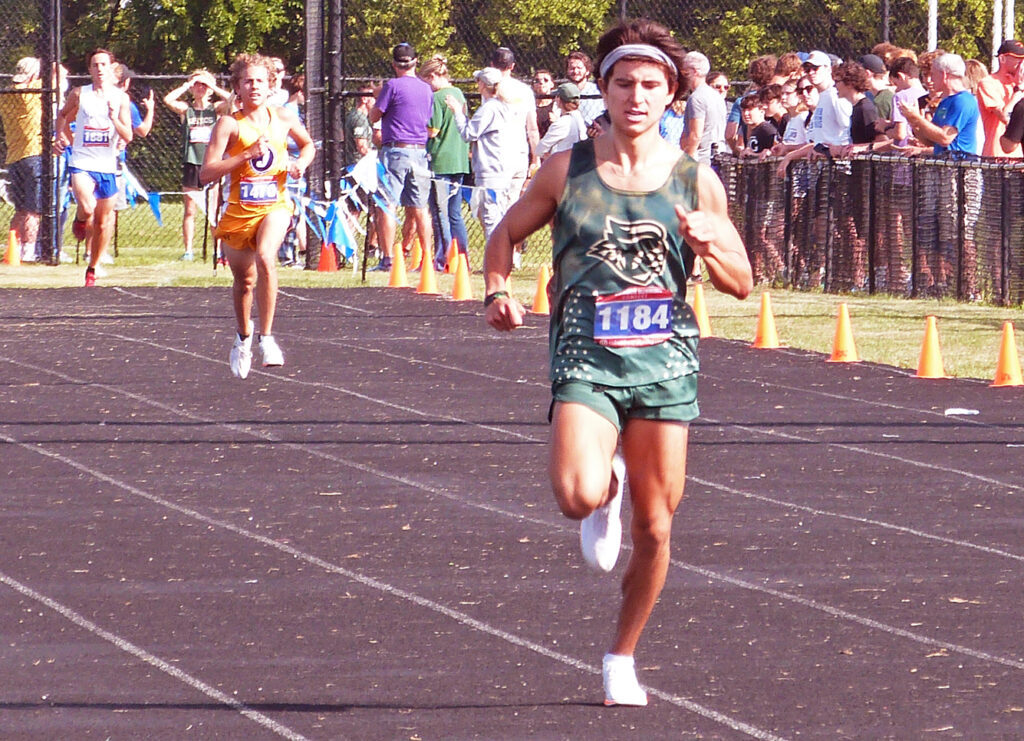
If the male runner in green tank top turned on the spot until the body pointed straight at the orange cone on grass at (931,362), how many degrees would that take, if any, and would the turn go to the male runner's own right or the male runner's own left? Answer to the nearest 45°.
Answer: approximately 180°

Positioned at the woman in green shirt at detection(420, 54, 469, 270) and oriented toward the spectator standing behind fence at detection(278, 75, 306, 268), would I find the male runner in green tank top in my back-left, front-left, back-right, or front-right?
back-left

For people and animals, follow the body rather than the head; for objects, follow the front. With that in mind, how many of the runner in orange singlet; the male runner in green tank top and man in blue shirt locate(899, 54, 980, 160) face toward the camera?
2

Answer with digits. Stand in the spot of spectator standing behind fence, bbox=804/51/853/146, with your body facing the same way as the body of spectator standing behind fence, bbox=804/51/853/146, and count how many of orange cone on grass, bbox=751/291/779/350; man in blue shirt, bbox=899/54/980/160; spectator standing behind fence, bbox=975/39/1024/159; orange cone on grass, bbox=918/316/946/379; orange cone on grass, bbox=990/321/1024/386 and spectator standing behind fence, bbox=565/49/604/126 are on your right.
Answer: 1

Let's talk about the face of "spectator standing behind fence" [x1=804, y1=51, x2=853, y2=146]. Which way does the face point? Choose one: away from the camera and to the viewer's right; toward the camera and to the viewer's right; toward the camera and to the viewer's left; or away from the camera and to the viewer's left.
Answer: toward the camera and to the viewer's left

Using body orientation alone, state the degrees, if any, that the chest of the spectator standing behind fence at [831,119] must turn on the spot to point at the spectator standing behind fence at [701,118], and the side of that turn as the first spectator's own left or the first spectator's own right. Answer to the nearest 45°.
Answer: approximately 45° to the first spectator's own right

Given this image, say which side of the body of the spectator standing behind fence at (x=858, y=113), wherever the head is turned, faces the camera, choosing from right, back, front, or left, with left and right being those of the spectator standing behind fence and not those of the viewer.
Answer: left

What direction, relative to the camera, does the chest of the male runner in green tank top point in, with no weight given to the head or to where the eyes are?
toward the camera

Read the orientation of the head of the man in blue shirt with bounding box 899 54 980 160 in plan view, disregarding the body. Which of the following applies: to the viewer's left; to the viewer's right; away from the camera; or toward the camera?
to the viewer's left

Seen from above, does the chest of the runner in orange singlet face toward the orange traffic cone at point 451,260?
no

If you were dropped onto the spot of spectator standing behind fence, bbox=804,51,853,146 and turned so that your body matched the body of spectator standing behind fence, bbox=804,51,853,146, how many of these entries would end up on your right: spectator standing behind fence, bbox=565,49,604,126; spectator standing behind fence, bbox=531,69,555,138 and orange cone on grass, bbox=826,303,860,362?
2

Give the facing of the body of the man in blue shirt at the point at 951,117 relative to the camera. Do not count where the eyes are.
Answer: to the viewer's left

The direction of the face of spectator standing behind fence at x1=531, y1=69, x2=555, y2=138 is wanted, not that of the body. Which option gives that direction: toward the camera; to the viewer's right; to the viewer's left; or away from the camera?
toward the camera
